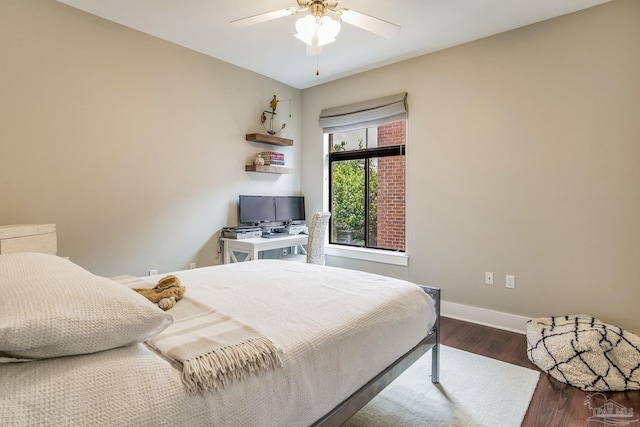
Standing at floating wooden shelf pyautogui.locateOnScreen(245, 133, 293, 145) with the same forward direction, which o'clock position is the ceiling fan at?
The ceiling fan is roughly at 1 o'clock from the floating wooden shelf.

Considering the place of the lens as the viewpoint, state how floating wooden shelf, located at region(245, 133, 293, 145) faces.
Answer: facing the viewer and to the right of the viewer

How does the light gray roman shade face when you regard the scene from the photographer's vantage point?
facing the viewer and to the left of the viewer

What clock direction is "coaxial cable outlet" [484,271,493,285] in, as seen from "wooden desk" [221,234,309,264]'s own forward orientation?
The coaxial cable outlet is roughly at 11 o'clock from the wooden desk.

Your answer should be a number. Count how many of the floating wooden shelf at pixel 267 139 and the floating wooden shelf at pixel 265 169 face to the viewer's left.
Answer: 0

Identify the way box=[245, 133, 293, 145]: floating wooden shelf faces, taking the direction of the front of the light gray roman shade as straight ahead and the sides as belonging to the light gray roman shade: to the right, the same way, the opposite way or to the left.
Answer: to the left

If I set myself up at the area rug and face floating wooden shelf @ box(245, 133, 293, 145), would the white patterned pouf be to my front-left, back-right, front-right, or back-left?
back-right

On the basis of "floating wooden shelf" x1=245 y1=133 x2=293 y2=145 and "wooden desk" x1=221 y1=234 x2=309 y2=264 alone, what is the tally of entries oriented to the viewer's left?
0

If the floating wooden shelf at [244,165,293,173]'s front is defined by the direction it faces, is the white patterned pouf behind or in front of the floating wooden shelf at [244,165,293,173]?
in front

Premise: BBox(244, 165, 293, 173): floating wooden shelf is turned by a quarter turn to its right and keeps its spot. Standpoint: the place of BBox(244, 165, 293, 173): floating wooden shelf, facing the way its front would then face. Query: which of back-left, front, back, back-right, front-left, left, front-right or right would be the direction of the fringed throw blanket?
front-left

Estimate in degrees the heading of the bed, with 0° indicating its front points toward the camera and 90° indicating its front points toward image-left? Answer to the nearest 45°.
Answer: approximately 225°
